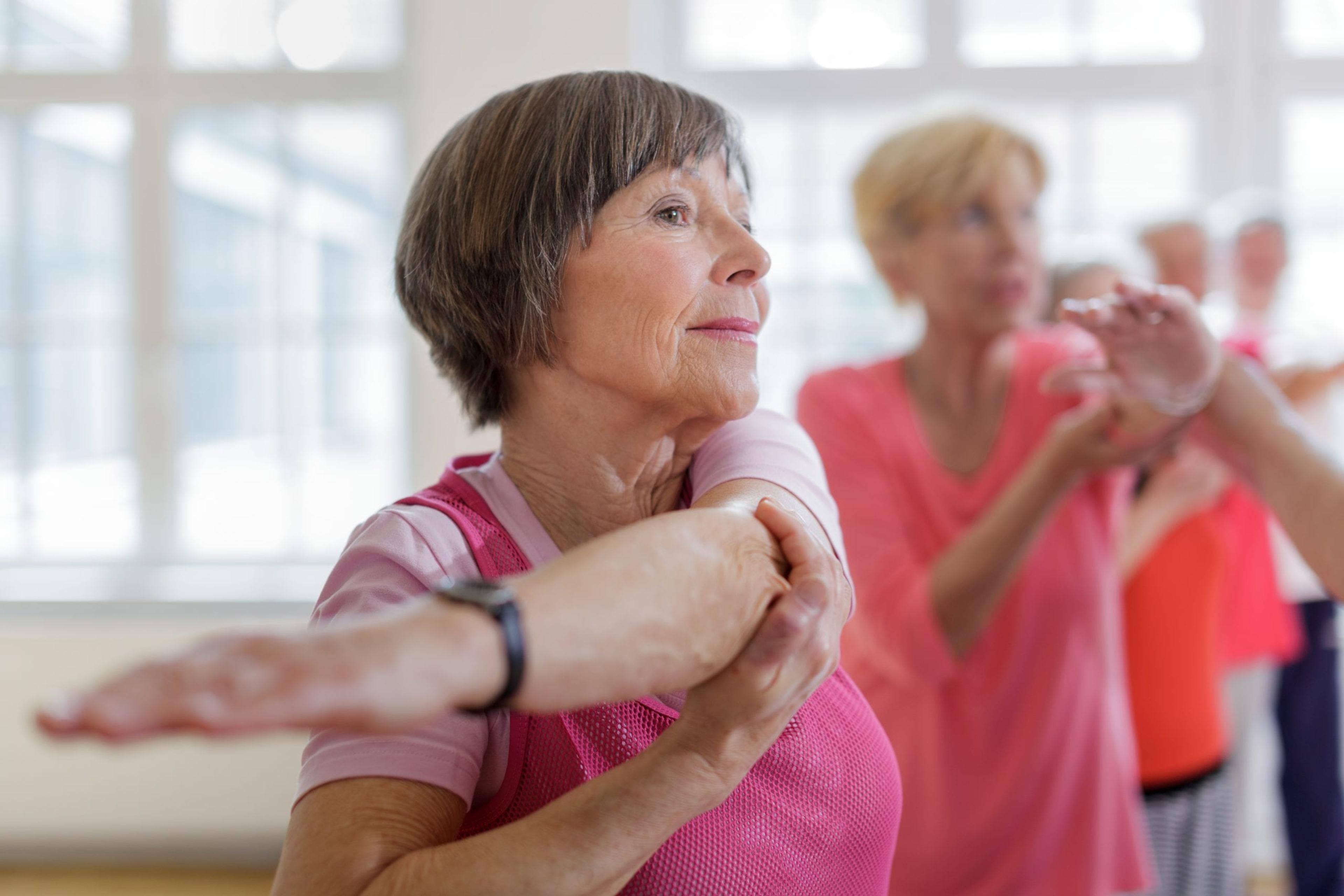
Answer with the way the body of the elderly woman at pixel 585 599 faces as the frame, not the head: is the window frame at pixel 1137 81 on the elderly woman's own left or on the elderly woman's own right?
on the elderly woman's own left

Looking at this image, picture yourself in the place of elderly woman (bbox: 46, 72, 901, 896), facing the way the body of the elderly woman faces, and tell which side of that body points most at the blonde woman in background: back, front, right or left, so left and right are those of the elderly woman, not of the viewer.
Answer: left

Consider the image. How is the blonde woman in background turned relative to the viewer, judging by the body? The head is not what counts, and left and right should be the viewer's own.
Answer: facing the viewer and to the right of the viewer

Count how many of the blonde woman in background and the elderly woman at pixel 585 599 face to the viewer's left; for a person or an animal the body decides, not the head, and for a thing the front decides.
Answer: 0

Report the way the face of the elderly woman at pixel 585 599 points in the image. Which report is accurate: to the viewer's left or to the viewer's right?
to the viewer's right
